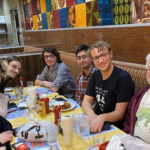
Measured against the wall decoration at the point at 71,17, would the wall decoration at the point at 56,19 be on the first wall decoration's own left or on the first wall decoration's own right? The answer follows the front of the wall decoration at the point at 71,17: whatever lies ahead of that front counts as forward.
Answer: on the first wall decoration's own right

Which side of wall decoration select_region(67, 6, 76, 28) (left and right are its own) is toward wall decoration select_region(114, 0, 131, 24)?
left

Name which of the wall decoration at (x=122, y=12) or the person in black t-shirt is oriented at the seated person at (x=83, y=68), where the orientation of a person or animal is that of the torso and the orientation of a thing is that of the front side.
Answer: the wall decoration

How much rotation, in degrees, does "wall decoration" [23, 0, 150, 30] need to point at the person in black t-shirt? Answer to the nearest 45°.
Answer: approximately 45° to its left

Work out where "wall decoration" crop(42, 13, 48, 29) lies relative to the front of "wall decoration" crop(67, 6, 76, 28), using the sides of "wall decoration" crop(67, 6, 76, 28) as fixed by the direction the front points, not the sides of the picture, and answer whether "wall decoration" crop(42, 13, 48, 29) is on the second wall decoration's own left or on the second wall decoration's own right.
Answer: on the second wall decoration's own right

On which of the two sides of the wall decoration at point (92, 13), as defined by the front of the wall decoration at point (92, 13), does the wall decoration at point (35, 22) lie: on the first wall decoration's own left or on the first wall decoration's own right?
on the first wall decoration's own right
